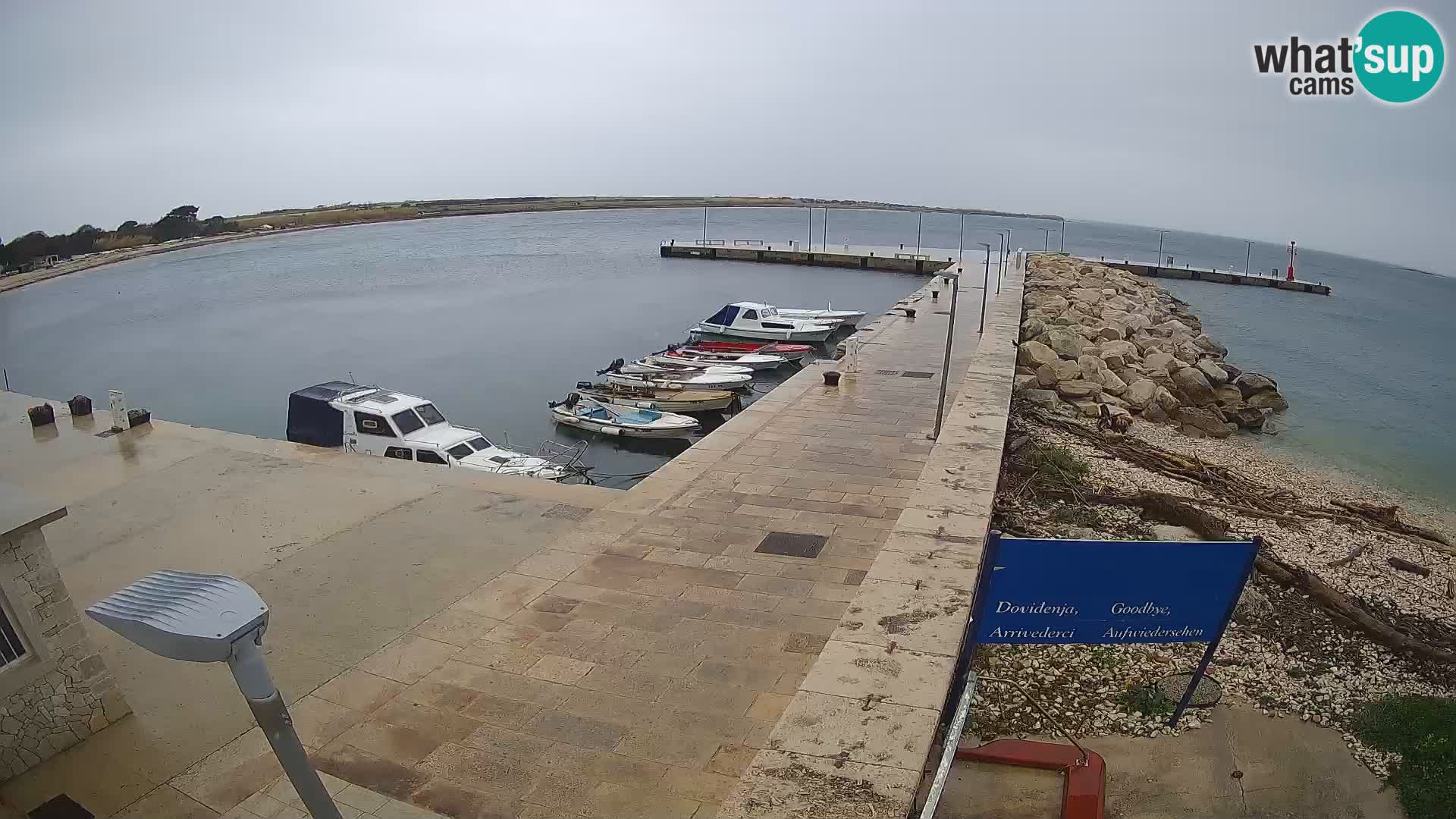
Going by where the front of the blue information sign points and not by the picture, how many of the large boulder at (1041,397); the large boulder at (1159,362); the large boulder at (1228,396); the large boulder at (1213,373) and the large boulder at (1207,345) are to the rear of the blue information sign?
5

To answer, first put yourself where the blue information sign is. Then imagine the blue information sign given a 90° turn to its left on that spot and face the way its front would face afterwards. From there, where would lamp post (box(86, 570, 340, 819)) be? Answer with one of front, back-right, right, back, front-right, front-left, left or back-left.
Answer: back-right

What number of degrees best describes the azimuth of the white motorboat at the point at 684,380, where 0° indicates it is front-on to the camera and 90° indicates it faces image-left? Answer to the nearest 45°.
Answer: approximately 270°

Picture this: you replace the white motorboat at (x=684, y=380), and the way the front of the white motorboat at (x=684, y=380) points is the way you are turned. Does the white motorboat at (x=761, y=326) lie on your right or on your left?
on your left

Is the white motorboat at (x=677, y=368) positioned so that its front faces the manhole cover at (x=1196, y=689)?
no

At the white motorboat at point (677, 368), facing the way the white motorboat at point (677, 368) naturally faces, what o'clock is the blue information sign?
The blue information sign is roughly at 3 o'clock from the white motorboat.

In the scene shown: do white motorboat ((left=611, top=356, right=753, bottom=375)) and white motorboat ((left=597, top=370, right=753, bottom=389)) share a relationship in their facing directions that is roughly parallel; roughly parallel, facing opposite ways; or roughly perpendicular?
roughly parallel

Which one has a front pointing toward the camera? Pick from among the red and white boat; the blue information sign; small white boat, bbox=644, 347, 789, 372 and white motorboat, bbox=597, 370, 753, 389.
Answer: the blue information sign

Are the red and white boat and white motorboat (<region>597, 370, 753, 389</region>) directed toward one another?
no

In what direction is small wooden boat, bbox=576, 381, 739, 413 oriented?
to the viewer's right

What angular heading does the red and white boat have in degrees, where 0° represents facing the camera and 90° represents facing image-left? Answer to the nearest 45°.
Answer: approximately 270°

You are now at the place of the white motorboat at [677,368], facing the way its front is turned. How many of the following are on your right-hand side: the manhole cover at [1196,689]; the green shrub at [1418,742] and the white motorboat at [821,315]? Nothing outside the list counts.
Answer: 2

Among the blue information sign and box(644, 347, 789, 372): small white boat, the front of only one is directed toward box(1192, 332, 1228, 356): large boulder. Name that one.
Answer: the small white boat

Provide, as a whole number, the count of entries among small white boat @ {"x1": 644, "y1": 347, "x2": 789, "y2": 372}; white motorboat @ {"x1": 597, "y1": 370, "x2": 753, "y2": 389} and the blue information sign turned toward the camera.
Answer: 1

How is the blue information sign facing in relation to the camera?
toward the camera

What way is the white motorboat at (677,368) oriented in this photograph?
to the viewer's right

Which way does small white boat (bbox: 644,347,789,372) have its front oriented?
to the viewer's right

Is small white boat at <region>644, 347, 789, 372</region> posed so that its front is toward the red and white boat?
no

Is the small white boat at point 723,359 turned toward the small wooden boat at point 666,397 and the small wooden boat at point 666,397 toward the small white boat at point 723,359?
no

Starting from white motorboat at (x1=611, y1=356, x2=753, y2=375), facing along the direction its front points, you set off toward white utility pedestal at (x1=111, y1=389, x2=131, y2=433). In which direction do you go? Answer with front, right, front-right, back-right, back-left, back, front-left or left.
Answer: back-right

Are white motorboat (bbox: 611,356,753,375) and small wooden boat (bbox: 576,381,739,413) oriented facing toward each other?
no

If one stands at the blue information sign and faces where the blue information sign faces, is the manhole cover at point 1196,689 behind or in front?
behind

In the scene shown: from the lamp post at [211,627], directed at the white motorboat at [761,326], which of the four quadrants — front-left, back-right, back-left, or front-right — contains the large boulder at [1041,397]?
front-right
